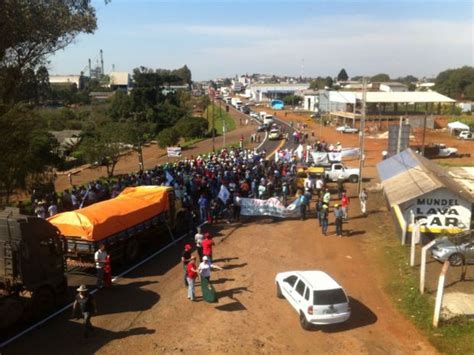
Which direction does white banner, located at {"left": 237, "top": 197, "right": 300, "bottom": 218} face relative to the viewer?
toward the camera

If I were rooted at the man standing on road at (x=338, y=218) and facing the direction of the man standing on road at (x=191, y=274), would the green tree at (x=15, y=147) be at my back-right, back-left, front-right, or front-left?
front-right

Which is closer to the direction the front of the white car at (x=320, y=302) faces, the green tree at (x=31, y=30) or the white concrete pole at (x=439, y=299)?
the green tree

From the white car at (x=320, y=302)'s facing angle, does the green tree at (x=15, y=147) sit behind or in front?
in front

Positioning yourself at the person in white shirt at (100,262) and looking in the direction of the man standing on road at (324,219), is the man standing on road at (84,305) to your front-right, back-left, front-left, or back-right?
back-right

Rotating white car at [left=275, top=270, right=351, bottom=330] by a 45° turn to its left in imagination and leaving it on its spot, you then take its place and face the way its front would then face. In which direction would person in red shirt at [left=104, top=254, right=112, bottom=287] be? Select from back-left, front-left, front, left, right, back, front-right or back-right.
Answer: front

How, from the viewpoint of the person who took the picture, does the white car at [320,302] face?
facing away from the viewer and to the left of the viewer

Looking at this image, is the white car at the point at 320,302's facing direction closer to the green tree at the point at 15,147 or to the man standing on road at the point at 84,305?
the green tree

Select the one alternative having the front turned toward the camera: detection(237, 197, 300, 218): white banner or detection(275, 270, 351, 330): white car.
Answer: the white banner

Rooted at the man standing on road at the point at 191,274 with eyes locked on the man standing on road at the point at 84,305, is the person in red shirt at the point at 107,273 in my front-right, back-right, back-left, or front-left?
front-right

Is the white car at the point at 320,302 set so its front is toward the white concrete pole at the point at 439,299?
no

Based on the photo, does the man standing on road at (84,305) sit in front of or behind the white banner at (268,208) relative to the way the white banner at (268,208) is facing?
in front

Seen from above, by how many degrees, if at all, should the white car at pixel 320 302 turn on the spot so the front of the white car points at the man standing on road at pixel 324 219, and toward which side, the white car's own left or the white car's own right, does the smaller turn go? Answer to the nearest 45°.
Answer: approximately 45° to the white car's own right

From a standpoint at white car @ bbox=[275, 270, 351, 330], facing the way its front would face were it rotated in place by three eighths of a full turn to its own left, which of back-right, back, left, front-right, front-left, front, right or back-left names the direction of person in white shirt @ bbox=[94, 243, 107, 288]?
right

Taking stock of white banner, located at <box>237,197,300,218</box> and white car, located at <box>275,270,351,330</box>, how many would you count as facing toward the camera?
1

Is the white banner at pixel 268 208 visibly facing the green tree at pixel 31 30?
no

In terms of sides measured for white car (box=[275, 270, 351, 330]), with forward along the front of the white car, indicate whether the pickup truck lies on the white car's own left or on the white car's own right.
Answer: on the white car's own right
